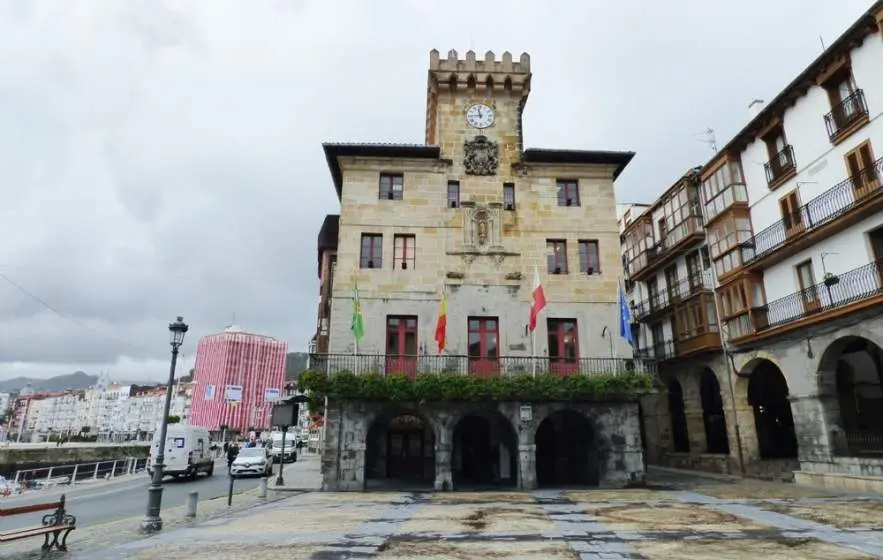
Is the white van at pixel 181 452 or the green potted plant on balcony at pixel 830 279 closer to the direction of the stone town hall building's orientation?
the green potted plant on balcony

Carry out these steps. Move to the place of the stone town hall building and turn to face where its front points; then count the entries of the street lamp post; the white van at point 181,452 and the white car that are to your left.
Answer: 0

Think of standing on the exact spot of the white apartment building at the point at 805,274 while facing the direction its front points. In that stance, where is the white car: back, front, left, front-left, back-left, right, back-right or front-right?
front-right

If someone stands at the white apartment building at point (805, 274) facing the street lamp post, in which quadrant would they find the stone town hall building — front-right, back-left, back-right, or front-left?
front-right

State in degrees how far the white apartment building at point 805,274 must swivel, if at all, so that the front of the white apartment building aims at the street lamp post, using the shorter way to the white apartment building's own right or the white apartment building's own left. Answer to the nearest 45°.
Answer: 0° — it already faces it

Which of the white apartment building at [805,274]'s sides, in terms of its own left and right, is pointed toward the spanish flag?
front

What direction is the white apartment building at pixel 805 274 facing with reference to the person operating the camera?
facing the viewer and to the left of the viewer

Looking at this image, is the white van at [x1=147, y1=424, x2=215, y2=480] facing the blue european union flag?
no

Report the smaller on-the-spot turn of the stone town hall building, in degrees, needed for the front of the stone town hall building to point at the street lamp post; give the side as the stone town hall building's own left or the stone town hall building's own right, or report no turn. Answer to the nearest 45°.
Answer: approximately 45° to the stone town hall building's own right

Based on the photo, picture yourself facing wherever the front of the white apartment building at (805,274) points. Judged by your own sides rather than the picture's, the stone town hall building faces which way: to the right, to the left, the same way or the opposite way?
to the left

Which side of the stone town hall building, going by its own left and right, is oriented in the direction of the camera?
front

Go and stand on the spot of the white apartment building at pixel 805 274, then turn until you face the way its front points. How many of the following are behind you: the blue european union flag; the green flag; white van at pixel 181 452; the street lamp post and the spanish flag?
0

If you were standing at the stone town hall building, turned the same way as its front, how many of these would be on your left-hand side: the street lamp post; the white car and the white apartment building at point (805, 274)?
1
